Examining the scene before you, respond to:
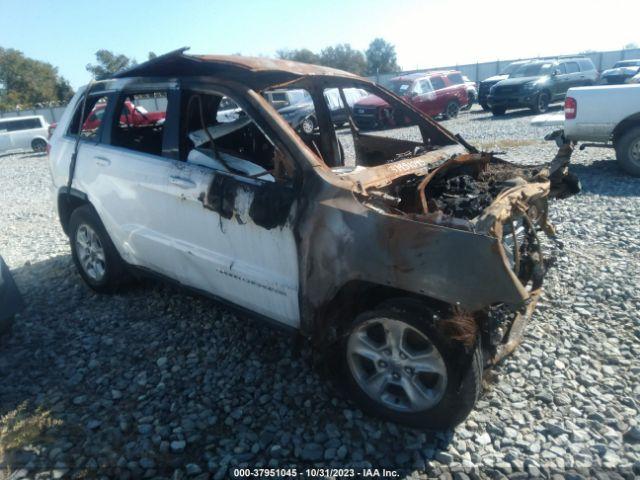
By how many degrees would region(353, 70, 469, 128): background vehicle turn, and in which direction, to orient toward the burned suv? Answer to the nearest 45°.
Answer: approximately 45° to its left

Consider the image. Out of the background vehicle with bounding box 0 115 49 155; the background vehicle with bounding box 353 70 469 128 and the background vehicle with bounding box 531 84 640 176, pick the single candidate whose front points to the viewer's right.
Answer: the background vehicle with bounding box 531 84 640 176

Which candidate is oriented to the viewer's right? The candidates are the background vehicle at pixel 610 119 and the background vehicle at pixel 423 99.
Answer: the background vehicle at pixel 610 119

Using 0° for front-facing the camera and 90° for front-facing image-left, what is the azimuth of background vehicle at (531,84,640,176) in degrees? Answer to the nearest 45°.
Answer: approximately 270°

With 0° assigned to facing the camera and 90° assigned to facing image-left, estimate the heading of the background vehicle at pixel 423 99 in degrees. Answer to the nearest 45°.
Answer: approximately 45°

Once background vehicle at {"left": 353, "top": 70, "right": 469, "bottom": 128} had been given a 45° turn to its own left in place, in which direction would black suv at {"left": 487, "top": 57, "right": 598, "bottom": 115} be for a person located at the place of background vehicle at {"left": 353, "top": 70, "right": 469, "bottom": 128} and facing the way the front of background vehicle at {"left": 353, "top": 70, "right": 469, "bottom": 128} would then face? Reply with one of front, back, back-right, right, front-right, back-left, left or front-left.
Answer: left

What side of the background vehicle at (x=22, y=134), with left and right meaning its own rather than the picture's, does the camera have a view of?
left

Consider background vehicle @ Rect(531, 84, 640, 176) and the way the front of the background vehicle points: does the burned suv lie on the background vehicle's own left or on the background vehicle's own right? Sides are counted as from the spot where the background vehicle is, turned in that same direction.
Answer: on the background vehicle's own right

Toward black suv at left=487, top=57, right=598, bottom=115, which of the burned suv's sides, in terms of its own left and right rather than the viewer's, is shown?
left

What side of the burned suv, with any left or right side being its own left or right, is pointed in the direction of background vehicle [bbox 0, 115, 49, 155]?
back

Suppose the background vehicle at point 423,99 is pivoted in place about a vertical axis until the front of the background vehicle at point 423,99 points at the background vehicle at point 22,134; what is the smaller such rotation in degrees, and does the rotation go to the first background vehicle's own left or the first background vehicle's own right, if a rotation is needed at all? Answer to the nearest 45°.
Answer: approximately 45° to the first background vehicle's own right

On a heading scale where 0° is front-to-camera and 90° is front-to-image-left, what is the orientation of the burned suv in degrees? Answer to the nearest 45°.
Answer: approximately 315°
